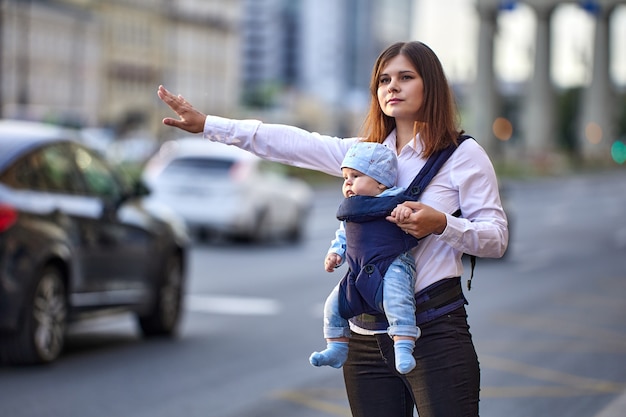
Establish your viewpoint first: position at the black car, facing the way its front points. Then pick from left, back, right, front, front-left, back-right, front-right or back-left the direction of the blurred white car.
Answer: front-left

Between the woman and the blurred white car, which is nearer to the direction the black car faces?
the blurred white car

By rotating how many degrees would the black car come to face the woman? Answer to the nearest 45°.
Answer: approximately 135° to its right

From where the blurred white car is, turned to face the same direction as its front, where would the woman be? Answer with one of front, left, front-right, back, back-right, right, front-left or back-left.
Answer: back-right

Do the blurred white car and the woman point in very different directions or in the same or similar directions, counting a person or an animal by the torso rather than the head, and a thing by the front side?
very different directions

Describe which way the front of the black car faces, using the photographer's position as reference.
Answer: facing away from the viewer and to the right of the viewer

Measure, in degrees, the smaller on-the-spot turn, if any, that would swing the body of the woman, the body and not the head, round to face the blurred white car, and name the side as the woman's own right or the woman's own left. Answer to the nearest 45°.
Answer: approximately 135° to the woman's own right

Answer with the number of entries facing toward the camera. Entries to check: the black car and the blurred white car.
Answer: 0

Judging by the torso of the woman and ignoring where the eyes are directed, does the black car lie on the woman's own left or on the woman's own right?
on the woman's own right

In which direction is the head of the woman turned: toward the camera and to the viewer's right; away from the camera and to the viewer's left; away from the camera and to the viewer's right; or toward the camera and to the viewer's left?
toward the camera and to the viewer's left

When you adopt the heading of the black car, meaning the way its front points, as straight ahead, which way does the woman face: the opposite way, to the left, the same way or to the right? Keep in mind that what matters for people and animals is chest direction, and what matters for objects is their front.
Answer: the opposite way

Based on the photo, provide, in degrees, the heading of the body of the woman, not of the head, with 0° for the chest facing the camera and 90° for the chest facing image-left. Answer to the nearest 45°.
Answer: approximately 45°

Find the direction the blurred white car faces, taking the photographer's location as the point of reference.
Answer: facing away from the viewer and to the right of the viewer

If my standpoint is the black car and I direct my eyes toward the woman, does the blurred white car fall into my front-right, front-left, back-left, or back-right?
back-left
